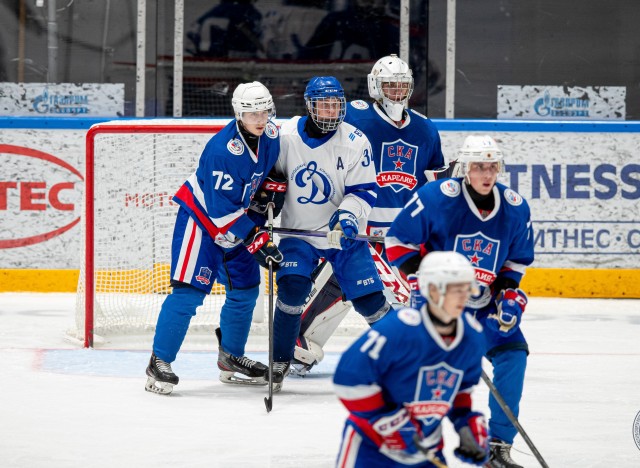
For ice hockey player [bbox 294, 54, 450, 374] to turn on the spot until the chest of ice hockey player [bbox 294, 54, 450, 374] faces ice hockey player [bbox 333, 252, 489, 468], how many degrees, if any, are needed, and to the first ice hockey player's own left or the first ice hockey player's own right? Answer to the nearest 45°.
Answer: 0° — they already face them

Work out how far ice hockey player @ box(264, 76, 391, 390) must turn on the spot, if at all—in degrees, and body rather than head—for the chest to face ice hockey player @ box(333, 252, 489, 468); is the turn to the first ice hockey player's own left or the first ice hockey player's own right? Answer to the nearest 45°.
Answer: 0° — they already face them

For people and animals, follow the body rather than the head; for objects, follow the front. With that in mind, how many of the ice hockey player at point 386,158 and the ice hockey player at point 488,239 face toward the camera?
2

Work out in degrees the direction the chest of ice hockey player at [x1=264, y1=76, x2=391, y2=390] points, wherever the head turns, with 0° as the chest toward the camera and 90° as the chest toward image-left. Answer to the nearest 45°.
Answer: approximately 0°

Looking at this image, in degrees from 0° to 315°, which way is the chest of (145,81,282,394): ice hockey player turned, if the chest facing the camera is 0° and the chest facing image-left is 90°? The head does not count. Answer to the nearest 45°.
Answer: approximately 315°
